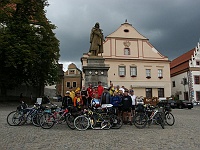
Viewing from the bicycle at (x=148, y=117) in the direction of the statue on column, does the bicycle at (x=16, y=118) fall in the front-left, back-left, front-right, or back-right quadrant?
front-left

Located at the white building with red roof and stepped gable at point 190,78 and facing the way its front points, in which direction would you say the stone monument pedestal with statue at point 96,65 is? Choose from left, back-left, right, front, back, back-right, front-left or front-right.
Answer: front-right

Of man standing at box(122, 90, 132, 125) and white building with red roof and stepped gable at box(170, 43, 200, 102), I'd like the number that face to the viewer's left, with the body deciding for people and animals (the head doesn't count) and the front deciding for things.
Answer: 0

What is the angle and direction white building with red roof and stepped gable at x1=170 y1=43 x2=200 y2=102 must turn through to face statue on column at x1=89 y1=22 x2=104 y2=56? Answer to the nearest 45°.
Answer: approximately 45° to its right

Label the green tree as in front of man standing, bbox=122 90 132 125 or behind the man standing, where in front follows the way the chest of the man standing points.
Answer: behind

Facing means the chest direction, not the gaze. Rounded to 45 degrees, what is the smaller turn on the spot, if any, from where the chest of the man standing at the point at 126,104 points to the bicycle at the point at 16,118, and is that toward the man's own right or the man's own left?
approximately 90° to the man's own right

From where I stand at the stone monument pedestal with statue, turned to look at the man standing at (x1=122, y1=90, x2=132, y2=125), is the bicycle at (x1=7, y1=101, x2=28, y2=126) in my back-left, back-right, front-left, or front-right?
front-right

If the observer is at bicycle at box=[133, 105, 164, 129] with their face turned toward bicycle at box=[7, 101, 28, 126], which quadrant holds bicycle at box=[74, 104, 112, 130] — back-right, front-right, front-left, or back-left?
front-left

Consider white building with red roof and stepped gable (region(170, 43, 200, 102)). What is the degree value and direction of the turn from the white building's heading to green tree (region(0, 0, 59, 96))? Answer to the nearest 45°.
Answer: approximately 90° to its right

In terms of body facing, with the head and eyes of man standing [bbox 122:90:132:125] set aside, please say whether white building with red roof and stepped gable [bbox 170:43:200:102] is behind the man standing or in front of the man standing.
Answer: behind

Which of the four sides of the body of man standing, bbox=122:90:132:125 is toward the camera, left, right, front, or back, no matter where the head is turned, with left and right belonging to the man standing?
front

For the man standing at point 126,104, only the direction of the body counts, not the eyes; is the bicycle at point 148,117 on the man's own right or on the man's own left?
on the man's own left

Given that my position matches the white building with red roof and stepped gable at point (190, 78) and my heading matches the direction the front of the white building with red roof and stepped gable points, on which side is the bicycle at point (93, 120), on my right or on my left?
on my right

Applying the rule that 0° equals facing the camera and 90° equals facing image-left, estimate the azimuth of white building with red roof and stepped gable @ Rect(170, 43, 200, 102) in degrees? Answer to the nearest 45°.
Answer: approximately 315°

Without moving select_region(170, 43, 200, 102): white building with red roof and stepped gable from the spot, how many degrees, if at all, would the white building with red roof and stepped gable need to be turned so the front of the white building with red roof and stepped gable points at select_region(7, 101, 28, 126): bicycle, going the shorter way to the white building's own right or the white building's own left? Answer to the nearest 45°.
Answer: approximately 45° to the white building's own right
